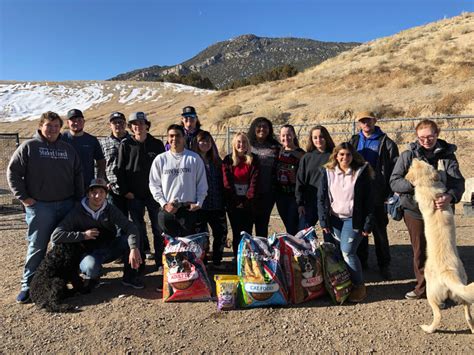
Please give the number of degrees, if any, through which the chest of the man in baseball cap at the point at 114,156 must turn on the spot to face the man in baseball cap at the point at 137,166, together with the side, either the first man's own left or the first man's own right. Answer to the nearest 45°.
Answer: approximately 45° to the first man's own left

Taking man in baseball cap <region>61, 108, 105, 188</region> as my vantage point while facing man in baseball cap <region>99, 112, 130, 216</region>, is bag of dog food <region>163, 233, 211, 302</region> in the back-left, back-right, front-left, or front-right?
front-right

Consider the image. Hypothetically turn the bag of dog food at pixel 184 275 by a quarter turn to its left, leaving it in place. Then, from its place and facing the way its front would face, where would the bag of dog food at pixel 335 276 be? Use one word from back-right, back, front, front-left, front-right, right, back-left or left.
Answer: front

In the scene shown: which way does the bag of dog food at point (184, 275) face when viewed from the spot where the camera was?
facing the viewer

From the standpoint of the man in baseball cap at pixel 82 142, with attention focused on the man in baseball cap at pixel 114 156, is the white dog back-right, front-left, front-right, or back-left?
front-right

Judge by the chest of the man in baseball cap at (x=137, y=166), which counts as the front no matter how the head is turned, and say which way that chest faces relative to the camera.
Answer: toward the camera

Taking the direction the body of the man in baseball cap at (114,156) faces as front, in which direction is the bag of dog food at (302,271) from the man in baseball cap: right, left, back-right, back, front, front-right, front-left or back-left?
front-left

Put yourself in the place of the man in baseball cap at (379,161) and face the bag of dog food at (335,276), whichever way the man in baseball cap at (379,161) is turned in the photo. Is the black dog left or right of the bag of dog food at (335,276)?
right

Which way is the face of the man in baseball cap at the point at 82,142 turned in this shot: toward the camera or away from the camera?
toward the camera

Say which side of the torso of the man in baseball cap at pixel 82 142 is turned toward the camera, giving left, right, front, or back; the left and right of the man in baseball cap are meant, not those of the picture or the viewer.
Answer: front

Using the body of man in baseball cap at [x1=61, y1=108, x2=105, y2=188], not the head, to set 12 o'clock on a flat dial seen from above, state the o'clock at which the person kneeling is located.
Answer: The person kneeling is roughly at 12 o'clock from the man in baseball cap.

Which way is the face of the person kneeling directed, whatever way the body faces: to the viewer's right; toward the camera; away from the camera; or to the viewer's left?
toward the camera

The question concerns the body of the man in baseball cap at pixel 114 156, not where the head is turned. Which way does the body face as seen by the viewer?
toward the camera

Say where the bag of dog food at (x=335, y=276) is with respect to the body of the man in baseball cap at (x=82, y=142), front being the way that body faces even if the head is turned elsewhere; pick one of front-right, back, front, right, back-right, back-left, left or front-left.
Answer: front-left

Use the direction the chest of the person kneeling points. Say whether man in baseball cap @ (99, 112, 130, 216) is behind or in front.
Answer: behind
